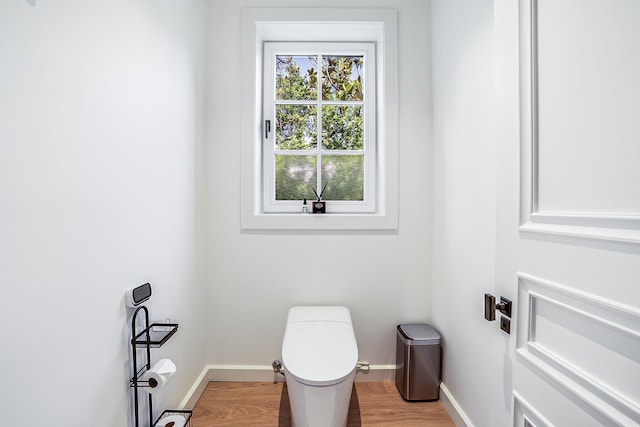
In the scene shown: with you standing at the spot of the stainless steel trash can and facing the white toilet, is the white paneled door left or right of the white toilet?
left

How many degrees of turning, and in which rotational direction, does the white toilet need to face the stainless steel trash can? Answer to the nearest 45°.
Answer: approximately 135° to its left

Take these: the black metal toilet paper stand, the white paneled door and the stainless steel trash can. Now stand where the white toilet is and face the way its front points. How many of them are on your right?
1

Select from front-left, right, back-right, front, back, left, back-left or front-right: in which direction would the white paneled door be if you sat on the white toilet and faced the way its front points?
front-left

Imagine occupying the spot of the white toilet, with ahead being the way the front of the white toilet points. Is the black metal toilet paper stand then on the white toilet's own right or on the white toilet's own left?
on the white toilet's own right

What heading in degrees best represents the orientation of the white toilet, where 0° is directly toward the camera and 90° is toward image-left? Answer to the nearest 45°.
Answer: approximately 0°
